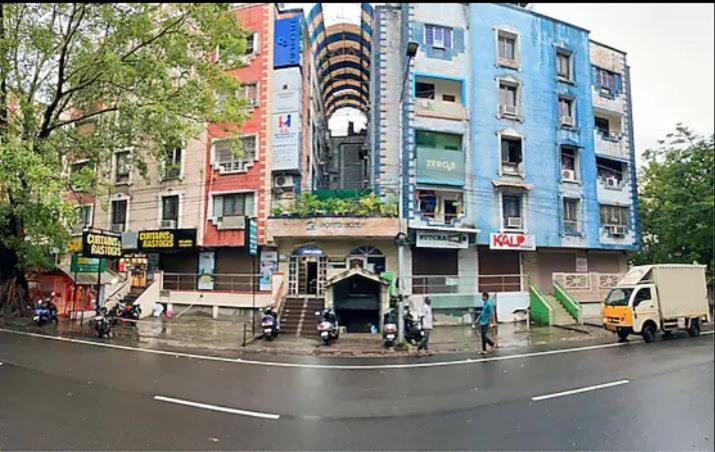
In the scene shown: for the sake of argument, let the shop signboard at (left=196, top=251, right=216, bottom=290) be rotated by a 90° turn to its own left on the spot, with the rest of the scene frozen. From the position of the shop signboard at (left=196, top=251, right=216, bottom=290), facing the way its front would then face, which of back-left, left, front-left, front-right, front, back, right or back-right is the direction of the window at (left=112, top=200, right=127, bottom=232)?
back-left

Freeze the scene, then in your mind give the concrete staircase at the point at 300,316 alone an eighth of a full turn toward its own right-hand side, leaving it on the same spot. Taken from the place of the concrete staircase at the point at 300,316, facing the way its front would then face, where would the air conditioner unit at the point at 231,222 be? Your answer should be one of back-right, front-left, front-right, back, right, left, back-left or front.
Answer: right

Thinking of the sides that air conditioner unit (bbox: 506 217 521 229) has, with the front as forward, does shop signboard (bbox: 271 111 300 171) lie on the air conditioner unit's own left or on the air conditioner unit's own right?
on the air conditioner unit's own right

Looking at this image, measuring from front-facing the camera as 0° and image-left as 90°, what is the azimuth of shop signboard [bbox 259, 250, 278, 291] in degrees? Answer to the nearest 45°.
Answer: approximately 0°

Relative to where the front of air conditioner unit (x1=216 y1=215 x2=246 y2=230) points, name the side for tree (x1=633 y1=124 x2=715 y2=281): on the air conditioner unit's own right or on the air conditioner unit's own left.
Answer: on the air conditioner unit's own left

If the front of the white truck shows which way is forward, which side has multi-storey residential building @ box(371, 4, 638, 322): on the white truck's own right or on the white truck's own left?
on the white truck's own right

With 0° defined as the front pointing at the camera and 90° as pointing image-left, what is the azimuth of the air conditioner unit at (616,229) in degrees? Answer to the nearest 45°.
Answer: approximately 0°
